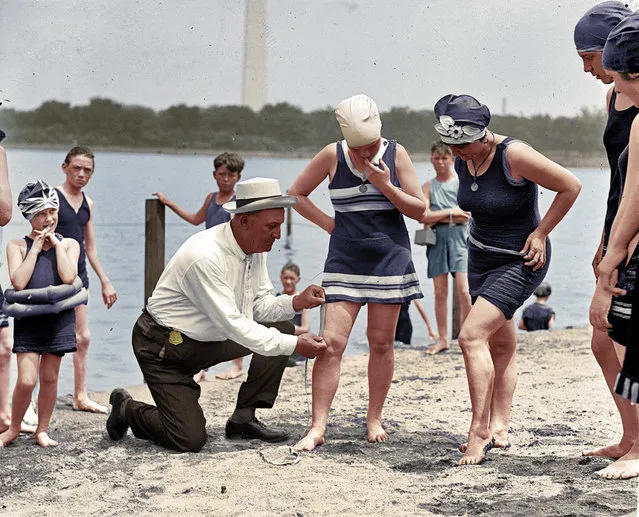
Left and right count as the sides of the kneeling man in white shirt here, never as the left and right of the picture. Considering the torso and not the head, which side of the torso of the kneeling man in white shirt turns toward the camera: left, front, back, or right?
right

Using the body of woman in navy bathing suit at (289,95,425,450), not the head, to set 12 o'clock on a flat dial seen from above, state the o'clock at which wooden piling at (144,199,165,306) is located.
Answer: The wooden piling is roughly at 5 o'clock from the woman in navy bathing suit.

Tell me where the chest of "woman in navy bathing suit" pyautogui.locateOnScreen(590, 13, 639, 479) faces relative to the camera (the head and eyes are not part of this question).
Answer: to the viewer's left

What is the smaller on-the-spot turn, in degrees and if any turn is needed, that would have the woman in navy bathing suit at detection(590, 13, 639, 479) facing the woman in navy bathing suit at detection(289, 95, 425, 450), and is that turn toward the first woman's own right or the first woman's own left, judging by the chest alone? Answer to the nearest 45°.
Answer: approximately 45° to the first woman's own right

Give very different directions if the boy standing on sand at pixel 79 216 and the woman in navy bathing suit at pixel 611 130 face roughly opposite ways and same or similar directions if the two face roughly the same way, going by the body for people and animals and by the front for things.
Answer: very different directions

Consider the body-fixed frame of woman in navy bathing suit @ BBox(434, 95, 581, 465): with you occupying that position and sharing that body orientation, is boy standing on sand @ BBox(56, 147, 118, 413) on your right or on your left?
on your right

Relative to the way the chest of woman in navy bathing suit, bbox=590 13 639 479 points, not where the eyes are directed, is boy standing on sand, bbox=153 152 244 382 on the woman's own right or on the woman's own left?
on the woman's own right

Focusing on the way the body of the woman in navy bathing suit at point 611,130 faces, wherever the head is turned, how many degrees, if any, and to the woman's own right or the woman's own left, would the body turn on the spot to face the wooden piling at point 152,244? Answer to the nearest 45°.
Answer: approximately 45° to the woman's own right

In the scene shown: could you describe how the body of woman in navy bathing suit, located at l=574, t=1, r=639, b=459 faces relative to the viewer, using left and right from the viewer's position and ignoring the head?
facing to the left of the viewer

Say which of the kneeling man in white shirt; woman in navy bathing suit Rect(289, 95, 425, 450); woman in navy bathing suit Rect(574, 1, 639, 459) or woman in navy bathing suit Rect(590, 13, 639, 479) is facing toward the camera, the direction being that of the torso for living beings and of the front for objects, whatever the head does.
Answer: woman in navy bathing suit Rect(289, 95, 425, 450)

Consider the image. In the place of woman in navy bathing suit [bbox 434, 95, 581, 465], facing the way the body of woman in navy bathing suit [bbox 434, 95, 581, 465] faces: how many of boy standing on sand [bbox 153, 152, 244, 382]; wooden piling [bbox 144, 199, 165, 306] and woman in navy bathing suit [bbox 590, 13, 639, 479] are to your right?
2
